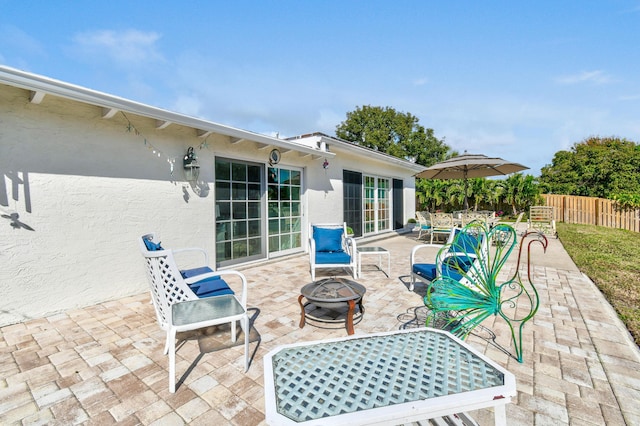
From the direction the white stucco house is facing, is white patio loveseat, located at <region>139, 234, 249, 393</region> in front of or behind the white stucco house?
in front

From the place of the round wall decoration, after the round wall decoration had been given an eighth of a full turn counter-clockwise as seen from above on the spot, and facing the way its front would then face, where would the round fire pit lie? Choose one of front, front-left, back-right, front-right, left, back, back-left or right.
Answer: right

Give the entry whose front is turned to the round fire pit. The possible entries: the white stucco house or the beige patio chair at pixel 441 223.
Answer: the white stucco house

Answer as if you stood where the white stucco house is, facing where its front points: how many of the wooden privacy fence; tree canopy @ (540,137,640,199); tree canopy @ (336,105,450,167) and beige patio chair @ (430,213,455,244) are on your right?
0

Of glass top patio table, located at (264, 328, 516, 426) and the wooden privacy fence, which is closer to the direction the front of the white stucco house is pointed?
the glass top patio table

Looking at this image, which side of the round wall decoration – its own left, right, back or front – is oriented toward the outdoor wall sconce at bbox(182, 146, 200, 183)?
right

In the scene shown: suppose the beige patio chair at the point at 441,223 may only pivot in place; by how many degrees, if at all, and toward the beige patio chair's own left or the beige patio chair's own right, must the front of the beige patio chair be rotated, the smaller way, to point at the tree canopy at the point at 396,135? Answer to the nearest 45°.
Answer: approximately 45° to the beige patio chair's own left

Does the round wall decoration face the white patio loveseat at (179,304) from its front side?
no

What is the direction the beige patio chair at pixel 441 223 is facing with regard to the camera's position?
facing away from the viewer and to the right of the viewer

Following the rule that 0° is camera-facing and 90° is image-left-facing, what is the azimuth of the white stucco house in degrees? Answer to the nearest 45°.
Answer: approximately 315°

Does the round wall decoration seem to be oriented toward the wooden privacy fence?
no

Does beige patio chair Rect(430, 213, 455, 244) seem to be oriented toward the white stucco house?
no

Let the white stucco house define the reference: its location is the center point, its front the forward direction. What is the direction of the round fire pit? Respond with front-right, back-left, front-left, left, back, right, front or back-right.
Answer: front

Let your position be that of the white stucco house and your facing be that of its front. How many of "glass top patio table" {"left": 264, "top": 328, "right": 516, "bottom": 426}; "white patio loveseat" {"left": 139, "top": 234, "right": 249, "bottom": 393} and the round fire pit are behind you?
0

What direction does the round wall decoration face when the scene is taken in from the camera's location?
facing the viewer and to the right of the viewer

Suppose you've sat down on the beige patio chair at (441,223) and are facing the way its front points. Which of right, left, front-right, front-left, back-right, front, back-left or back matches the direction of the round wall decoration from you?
back
